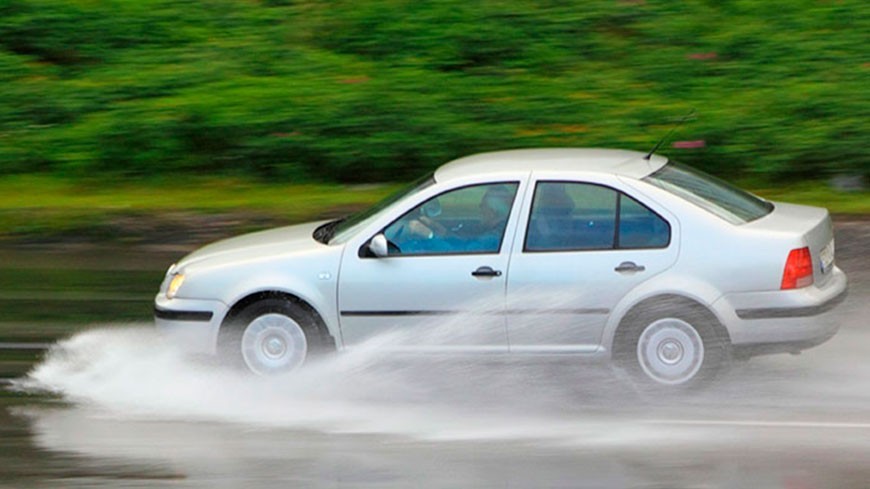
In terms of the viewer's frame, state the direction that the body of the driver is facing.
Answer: to the viewer's left

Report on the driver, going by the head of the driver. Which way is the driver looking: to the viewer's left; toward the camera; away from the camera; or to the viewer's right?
to the viewer's left

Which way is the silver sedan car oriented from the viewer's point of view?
to the viewer's left
